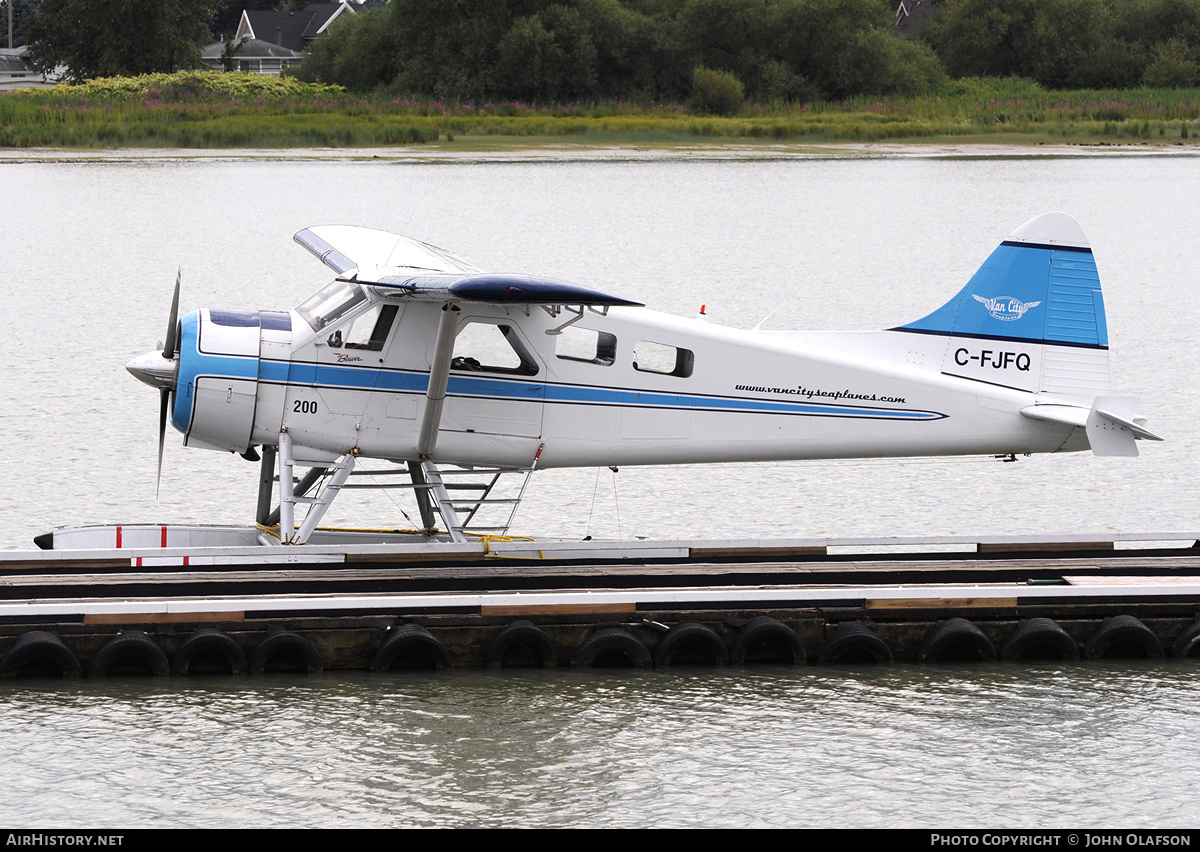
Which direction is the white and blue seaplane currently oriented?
to the viewer's left
